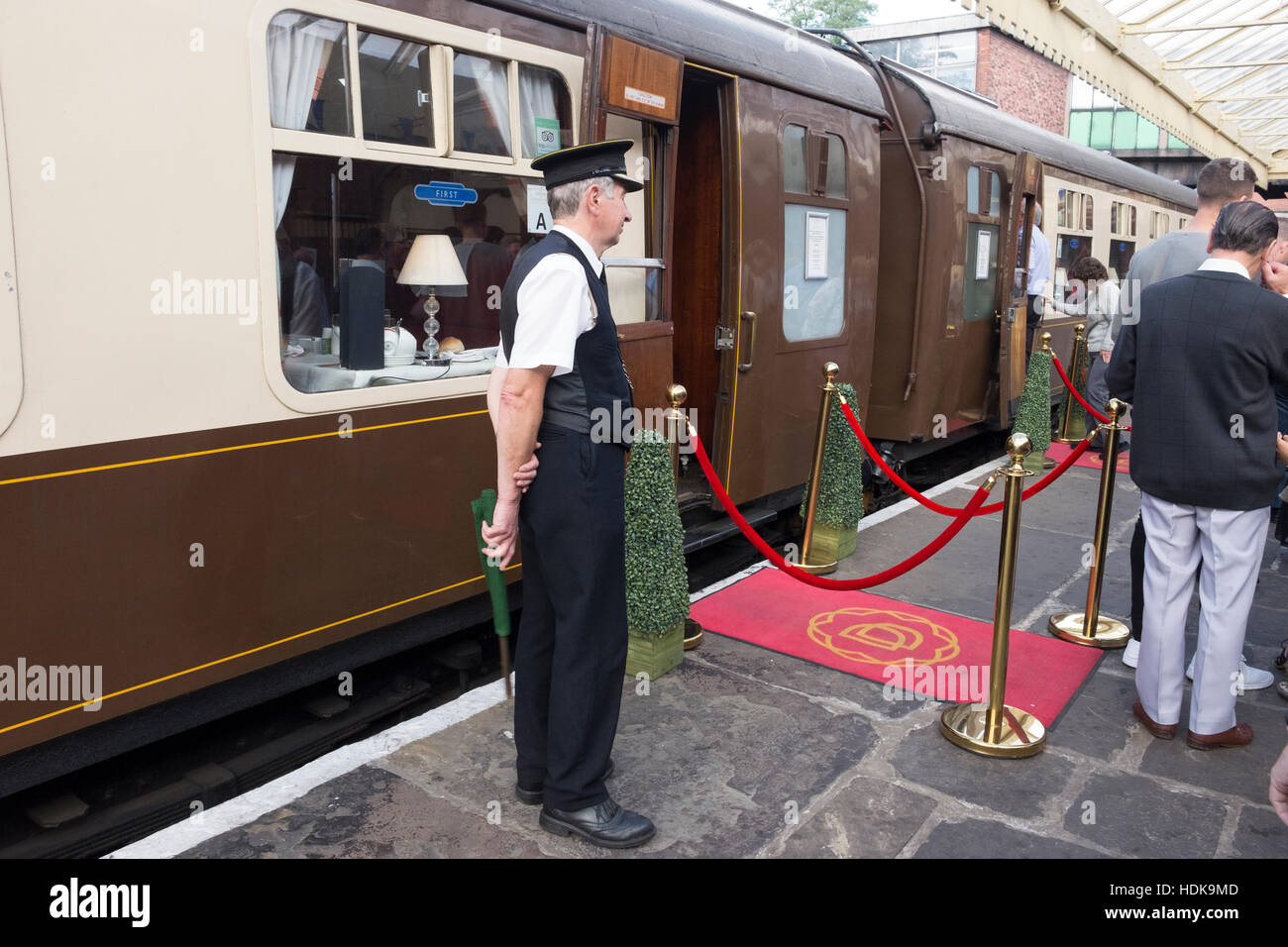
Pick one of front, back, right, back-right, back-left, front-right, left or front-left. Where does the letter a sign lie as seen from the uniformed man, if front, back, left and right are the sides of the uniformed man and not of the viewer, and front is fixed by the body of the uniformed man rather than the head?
left

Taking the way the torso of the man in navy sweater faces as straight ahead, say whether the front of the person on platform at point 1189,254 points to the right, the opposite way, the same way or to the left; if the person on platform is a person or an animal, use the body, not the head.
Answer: the same way

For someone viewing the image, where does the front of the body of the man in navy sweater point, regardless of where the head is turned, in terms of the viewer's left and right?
facing away from the viewer and to the right of the viewer

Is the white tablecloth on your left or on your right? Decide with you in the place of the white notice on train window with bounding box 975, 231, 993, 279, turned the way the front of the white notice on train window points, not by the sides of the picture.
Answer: on your right

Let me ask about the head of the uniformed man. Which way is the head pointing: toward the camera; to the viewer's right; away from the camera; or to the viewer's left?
to the viewer's right

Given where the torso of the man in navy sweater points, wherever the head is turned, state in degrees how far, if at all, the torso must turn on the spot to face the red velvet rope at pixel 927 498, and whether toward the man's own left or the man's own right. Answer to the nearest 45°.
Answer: approximately 90° to the man's own left

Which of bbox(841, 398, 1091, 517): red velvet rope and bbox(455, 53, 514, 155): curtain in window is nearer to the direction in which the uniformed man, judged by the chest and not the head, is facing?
the red velvet rope

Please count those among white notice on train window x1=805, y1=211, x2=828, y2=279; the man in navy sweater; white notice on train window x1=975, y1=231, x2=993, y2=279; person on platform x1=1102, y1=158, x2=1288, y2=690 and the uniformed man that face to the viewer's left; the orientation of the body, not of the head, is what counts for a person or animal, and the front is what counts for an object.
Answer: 0

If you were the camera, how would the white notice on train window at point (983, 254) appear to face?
facing the viewer and to the right of the viewer

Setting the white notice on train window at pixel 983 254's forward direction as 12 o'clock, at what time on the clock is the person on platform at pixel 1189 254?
The person on platform is roughly at 1 o'clock from the white notice on train window.

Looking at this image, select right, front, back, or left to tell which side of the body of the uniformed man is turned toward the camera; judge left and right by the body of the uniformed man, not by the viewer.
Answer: right

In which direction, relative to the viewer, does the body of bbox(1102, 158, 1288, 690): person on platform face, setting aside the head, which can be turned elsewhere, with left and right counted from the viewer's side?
facing away from the viewer and to the right of the viewer
